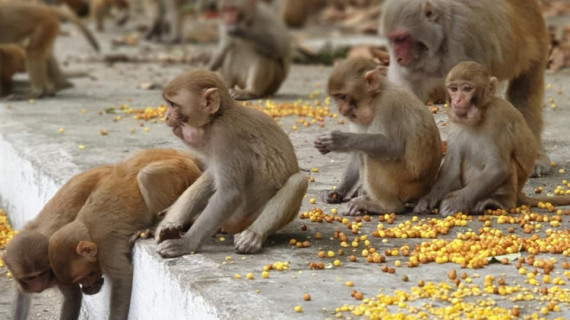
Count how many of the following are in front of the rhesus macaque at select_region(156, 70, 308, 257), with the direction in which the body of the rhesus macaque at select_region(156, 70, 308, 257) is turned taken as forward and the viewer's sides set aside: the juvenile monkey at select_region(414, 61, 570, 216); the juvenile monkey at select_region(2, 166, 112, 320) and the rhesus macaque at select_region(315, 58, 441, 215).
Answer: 1

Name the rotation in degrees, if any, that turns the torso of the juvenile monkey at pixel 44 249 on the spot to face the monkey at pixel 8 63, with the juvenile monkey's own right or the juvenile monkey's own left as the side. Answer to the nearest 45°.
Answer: approximately 135° to the juvenile monkey's own right

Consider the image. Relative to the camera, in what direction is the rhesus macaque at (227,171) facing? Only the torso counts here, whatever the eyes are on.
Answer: to the viewer's left

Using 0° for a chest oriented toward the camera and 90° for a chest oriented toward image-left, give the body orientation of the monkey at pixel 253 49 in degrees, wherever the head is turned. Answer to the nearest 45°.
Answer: approximately 45°

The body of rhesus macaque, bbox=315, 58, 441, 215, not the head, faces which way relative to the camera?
to the viewer's left

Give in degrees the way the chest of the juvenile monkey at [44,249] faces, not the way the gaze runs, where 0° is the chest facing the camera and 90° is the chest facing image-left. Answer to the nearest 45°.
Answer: approximately 45°

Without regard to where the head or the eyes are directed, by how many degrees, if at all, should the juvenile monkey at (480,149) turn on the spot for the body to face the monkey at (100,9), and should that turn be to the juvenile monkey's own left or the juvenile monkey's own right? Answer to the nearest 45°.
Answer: approximately 90° to the juvenile monkey's own right

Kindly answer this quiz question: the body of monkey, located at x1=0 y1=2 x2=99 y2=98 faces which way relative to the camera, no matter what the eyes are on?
to the viewer's left

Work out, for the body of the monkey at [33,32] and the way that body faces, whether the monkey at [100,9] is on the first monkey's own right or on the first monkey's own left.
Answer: on the first monkey's own right

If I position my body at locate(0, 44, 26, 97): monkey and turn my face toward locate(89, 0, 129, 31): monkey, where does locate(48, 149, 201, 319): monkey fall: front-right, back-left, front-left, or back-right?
back-right

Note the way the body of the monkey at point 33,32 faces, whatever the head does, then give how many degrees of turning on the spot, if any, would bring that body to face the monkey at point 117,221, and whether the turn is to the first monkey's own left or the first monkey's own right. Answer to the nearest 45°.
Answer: approximately 90° to the first monkey's own left
